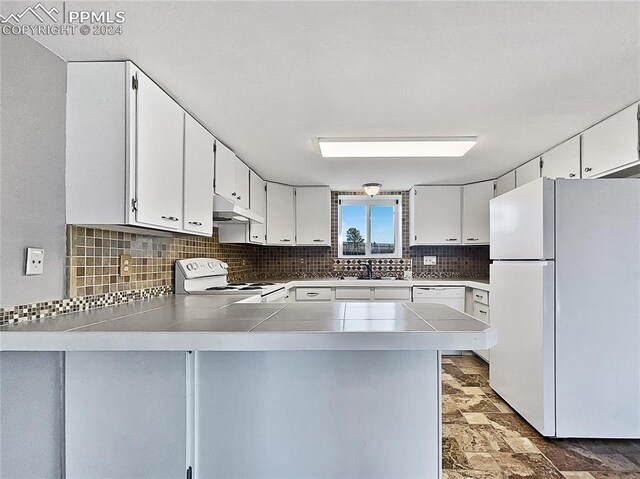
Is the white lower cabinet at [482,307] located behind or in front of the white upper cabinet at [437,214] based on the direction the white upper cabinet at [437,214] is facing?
in front

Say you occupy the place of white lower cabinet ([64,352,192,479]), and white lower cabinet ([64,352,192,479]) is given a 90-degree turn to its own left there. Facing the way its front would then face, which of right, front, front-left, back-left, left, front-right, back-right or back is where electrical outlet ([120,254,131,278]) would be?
left

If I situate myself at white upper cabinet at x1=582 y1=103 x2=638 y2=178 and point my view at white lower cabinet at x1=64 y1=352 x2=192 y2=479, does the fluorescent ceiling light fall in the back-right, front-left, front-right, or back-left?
front-right

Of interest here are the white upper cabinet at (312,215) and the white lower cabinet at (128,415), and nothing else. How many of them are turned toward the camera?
2

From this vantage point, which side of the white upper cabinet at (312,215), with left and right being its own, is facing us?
front

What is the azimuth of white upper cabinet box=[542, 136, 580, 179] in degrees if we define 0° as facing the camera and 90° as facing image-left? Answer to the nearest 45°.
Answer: approximately 45°

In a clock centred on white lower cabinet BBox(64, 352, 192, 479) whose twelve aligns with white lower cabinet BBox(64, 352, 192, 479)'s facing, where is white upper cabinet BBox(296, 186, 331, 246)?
The white upper cabinet is roughly at 7 o'clock from the white lower cabinet.

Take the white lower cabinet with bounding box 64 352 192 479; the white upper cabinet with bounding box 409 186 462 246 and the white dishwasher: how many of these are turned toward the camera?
3

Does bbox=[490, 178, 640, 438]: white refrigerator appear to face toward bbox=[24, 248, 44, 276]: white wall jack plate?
yes

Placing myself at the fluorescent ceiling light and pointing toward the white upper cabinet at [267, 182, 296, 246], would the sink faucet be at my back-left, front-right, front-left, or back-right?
front-right

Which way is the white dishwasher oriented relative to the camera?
toward the camera

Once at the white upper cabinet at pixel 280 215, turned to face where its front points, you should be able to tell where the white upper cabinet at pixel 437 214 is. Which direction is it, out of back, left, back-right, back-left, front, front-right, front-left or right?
front-left

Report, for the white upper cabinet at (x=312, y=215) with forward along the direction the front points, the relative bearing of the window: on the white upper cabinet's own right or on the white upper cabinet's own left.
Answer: on the white upper cabinet's own left

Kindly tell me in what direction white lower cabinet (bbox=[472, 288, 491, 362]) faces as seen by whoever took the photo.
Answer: facing the viewer and to the left of the viewer
